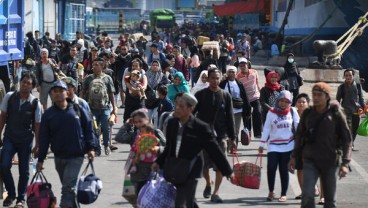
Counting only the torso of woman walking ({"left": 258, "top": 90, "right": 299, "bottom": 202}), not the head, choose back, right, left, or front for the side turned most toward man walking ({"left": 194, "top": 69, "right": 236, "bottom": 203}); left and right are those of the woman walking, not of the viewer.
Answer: right

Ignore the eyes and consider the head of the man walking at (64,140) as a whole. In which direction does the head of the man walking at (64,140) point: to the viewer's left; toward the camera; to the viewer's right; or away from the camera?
toward the camera

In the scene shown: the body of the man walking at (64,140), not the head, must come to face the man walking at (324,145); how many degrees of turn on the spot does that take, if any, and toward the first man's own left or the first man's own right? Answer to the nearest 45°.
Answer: approximately 90° to the first man's own left

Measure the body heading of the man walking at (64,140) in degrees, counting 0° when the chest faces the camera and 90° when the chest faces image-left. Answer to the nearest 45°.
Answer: approximately 0°

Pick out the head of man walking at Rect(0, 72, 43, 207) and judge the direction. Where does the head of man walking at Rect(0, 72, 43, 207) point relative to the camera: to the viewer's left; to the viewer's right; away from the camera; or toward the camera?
toward the camera

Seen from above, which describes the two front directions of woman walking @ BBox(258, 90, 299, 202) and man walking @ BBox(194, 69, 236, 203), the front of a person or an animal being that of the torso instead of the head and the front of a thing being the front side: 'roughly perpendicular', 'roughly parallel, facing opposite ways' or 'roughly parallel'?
roughly parallel

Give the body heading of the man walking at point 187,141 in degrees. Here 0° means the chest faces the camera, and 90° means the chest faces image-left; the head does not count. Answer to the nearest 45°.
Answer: approximately 45°

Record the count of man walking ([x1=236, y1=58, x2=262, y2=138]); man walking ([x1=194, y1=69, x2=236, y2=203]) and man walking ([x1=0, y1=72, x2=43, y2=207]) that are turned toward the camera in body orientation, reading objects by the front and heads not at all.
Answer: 3

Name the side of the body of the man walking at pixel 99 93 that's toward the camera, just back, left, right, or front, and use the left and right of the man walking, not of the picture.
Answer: front

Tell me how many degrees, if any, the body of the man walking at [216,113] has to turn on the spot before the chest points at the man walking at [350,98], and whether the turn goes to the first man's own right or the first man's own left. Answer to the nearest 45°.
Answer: approximately 135° to the first man's own left

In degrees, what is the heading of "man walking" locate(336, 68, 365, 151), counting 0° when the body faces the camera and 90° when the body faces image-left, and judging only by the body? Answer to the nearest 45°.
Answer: approximately 0°

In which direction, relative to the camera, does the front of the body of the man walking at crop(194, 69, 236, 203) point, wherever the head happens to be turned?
toward the camera

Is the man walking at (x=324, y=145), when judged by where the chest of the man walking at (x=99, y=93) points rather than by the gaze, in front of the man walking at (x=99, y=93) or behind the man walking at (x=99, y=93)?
in front

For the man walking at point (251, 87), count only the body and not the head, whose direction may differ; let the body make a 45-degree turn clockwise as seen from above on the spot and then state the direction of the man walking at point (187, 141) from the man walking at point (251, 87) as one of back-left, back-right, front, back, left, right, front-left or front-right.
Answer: front-left
